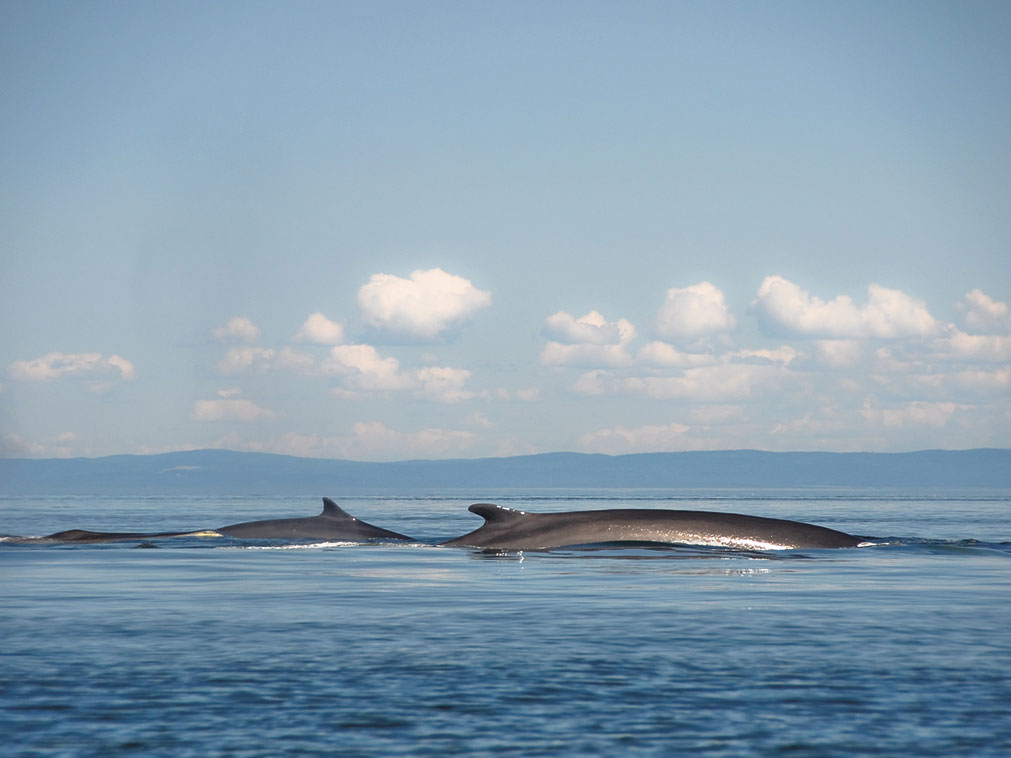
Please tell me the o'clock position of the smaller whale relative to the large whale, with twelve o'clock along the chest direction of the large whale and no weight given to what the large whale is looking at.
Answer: The smaller whale is roughly at 7 o'clock from the large whale.

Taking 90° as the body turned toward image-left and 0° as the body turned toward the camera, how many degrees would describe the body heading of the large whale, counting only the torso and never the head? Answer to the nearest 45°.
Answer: approximately 270°
